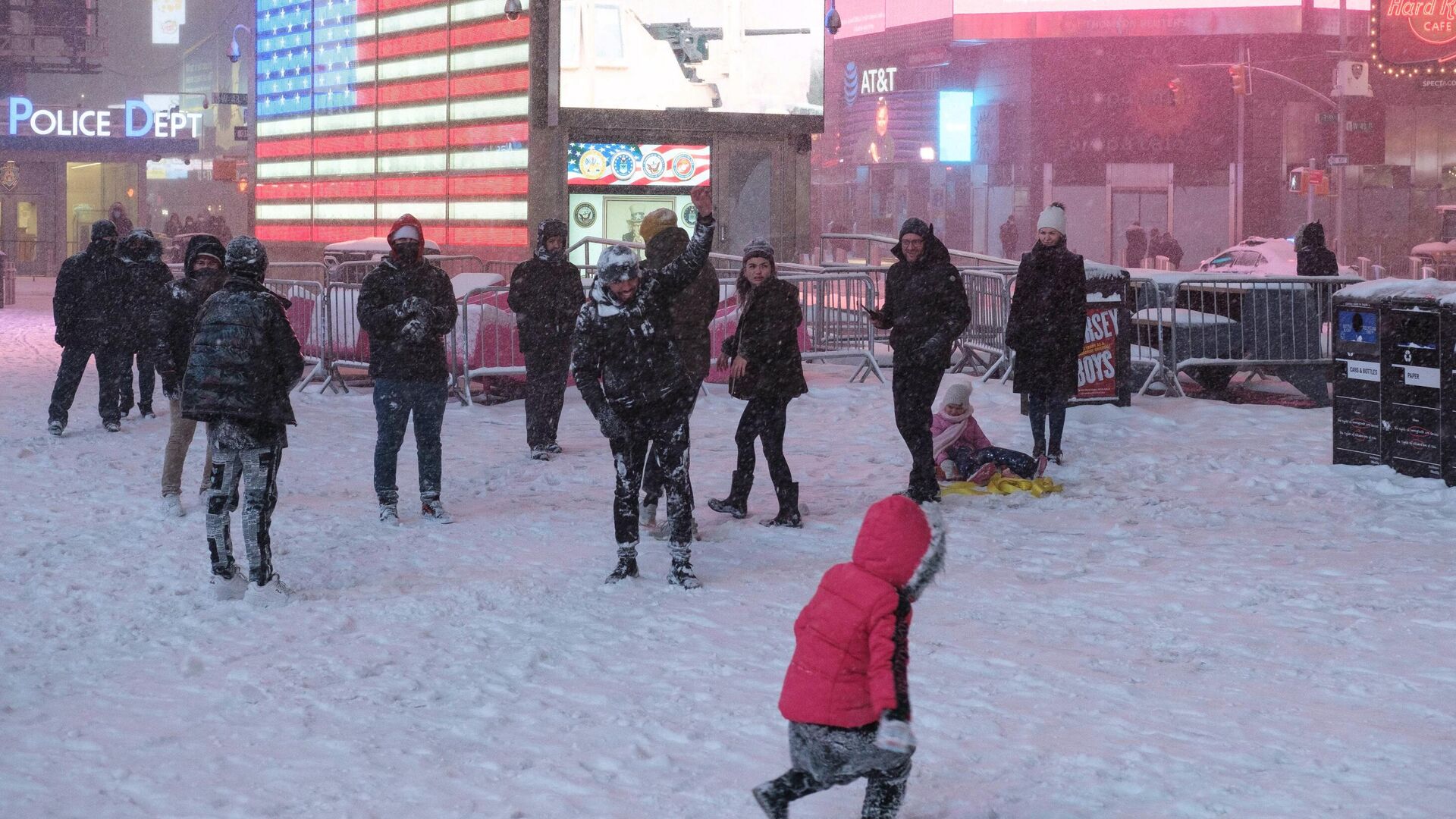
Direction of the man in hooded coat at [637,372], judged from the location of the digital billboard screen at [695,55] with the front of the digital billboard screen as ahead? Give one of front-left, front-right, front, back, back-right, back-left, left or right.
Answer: front

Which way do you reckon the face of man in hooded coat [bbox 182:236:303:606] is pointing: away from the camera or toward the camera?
away from the camera

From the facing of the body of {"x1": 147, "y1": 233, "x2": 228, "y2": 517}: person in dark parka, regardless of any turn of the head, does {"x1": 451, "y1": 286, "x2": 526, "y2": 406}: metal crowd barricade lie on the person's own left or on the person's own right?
on the person's own left

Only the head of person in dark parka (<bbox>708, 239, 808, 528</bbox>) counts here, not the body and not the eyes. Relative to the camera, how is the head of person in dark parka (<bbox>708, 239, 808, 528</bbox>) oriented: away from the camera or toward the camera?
toward the camera

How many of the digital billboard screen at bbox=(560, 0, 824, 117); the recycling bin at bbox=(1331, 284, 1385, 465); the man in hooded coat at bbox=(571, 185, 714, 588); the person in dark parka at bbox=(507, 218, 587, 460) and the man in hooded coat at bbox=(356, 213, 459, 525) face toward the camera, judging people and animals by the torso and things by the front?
5

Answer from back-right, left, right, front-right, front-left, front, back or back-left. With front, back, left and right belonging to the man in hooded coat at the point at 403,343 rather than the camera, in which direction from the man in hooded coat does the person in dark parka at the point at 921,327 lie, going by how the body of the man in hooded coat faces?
left

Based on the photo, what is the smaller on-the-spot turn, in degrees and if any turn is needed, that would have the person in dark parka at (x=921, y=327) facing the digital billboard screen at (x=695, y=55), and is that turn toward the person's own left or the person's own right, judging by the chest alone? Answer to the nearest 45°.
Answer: approximately 135° to the person's own right

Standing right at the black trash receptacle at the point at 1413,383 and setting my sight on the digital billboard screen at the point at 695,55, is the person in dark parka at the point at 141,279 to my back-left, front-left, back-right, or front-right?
front-left

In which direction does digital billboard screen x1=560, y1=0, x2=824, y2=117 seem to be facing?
toward the camera

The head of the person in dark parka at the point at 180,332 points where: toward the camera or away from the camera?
toward the camera

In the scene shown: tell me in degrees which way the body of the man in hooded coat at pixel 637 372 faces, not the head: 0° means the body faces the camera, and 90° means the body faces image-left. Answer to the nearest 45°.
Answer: approximately 0°

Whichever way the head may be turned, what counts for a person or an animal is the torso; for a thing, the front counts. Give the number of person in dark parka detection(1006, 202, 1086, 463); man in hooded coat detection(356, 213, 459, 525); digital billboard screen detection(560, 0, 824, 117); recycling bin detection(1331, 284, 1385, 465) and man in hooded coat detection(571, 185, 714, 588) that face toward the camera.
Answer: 5

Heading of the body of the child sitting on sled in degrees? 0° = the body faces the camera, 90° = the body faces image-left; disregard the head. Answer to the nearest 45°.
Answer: approximately 315°

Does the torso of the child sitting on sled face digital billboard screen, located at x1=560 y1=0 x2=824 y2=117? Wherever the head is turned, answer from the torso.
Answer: no
